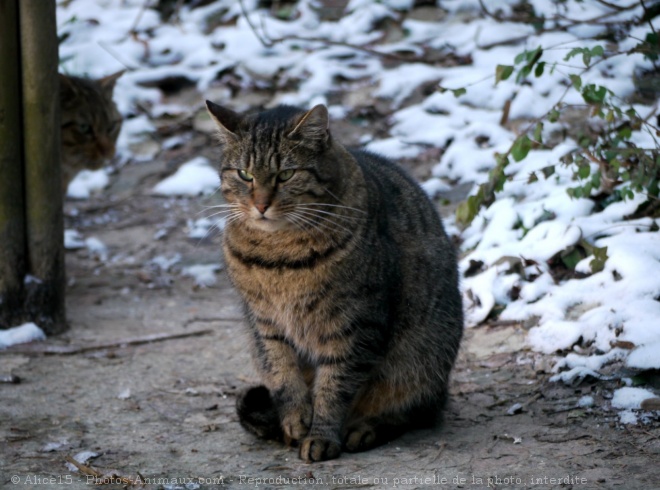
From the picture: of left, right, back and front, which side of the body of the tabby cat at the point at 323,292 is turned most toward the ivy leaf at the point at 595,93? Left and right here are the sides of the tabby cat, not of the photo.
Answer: back

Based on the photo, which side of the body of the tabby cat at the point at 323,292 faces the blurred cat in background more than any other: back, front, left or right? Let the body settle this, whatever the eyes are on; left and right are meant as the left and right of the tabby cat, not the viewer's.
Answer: right

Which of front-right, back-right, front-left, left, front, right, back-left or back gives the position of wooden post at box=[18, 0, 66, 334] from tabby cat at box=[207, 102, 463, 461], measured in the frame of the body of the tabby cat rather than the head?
right

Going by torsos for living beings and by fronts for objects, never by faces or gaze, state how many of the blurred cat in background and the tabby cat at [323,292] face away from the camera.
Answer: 0

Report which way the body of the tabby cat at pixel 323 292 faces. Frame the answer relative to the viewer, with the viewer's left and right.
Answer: facing the viewer and to the left of the viewer
